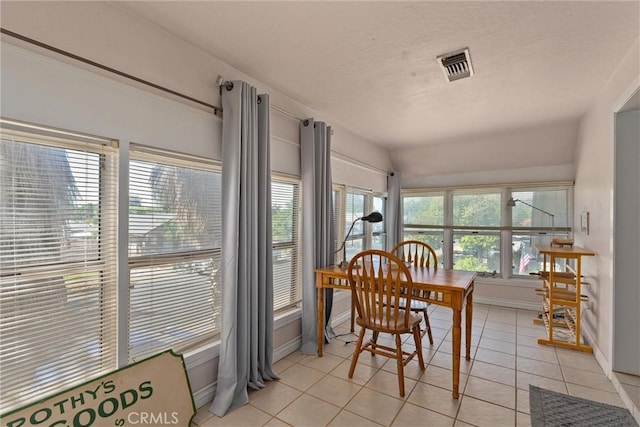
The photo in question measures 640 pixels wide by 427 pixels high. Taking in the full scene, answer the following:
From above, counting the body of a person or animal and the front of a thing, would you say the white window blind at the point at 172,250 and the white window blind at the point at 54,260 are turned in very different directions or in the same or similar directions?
same or similar directions

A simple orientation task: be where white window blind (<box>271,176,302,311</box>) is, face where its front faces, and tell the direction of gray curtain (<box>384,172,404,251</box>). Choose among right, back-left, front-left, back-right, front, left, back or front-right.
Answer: left

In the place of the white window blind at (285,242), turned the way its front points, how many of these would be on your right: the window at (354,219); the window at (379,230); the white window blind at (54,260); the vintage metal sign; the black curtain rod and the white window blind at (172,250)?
4

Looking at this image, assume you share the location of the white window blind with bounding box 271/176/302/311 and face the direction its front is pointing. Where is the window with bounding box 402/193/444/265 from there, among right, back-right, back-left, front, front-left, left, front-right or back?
left

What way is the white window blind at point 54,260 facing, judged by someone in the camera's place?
facing the viewer and to the right of the viewer

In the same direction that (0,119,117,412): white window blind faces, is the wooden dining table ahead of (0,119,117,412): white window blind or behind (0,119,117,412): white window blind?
ahead

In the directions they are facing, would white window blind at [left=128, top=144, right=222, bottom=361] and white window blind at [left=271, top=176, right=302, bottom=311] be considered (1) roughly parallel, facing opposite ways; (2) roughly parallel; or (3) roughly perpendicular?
roughly parallel

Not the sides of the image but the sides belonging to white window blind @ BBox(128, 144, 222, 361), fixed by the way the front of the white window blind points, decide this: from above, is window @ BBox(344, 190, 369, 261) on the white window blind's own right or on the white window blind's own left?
on the white window blind's own left

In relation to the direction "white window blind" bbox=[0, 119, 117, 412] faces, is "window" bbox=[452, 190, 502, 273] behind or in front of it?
in front

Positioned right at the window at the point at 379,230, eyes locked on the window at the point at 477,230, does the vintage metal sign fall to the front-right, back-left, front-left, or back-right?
back-right

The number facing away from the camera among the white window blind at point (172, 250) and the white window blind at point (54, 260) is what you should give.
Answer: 0

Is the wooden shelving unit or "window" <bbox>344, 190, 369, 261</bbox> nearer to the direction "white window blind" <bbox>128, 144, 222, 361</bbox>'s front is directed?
the wooden shelving unit

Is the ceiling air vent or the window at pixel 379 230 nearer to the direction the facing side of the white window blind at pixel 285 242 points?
the ceiling air vent

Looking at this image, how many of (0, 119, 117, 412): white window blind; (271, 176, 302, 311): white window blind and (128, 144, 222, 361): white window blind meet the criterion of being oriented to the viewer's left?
0

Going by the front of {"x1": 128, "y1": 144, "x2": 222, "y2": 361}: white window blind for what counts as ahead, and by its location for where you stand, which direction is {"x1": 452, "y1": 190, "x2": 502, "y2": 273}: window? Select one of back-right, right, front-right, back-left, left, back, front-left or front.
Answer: front-left
